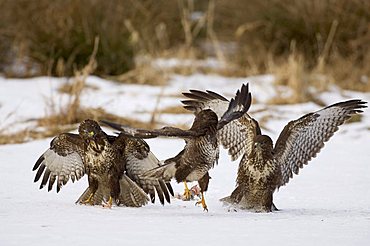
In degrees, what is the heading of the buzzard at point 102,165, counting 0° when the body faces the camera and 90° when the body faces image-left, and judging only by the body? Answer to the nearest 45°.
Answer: approximately 0°

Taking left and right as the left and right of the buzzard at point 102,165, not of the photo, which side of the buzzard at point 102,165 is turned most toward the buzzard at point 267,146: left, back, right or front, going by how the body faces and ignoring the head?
left
